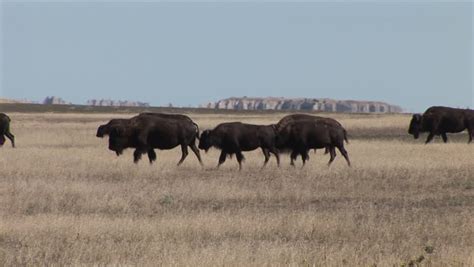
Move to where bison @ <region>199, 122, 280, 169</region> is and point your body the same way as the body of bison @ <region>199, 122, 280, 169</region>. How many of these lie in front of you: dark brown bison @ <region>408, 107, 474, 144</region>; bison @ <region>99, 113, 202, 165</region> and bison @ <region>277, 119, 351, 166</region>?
1

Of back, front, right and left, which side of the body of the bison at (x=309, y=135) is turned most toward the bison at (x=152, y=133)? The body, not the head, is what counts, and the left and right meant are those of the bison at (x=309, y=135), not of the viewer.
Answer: front

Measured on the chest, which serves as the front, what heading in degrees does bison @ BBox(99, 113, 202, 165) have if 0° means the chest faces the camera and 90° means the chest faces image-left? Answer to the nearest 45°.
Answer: approximately 90°

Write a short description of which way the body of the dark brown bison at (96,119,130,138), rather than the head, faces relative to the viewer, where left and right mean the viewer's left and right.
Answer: facing to the left of the viewer

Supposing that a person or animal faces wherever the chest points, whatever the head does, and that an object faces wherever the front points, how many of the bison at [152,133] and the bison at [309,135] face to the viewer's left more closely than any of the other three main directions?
2

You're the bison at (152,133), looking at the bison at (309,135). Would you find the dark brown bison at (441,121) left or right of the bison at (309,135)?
left

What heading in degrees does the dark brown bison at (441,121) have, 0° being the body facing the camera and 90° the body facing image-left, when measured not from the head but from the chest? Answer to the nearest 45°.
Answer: approximately 90°

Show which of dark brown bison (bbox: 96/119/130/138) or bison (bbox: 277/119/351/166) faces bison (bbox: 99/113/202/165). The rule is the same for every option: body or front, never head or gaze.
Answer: bison (bbox: 277/119/351/166)

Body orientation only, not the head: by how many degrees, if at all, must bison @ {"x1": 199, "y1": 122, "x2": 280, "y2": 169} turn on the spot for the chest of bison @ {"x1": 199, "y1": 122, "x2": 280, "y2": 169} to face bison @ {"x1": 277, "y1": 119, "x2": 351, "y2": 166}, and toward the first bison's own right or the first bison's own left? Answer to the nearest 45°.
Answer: approximately 180°

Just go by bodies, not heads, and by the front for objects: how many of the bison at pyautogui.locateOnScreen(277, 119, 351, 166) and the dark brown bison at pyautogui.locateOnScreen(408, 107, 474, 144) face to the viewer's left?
2

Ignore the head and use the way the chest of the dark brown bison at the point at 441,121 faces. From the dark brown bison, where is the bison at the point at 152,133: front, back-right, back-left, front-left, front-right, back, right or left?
front-left

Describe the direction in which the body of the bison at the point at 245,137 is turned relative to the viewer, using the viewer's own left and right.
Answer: facing to the left of the viewer

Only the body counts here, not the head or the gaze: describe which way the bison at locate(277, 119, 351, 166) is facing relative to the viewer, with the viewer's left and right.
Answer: facing to the left of the viewer
